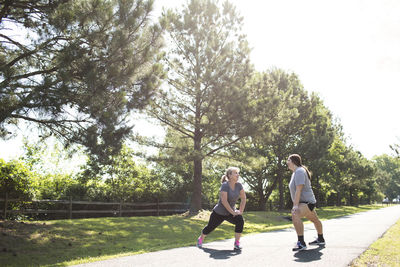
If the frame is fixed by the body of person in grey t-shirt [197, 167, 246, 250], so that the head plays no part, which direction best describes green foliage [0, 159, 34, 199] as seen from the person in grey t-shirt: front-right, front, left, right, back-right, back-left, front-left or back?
back

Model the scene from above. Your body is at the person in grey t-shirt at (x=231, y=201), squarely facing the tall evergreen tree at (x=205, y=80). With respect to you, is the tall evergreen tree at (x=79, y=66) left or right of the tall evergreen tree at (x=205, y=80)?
left

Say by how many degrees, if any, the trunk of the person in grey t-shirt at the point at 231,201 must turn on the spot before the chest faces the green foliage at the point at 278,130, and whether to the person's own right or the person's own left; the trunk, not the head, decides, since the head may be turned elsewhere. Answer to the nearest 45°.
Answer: approximately 135° to the person's own left

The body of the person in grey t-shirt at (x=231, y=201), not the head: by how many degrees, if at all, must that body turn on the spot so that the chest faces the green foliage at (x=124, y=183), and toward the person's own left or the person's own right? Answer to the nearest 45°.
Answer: approximately 135° to the person's own left
